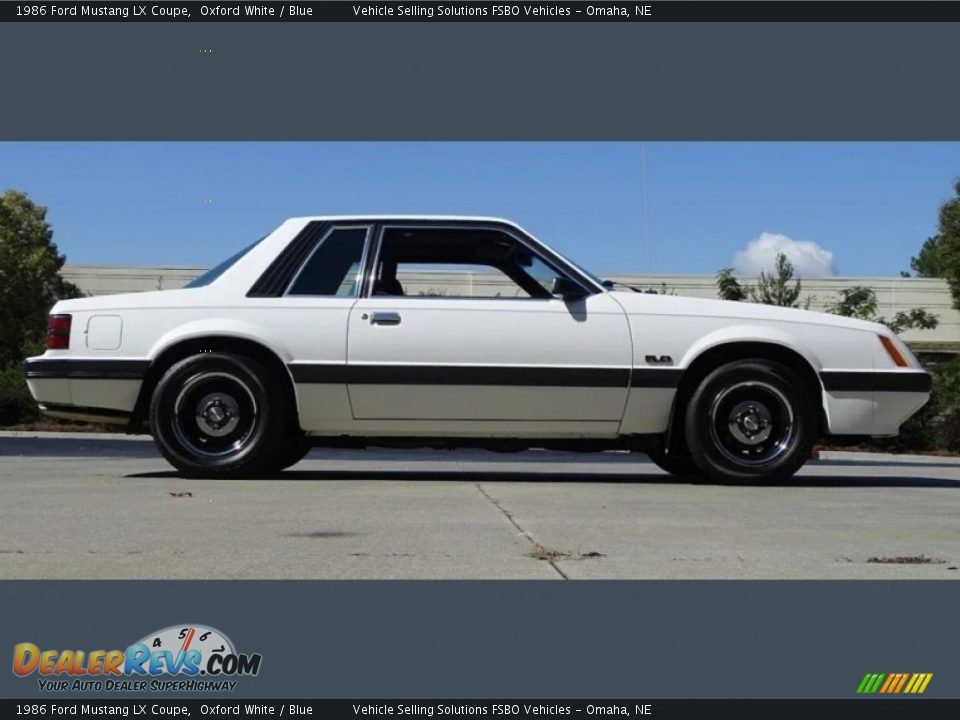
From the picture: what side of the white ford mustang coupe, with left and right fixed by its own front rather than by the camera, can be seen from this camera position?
right

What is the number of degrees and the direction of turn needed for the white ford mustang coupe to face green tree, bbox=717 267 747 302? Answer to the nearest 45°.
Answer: approximately 90° to its left

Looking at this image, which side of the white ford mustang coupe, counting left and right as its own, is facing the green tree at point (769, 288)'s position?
left

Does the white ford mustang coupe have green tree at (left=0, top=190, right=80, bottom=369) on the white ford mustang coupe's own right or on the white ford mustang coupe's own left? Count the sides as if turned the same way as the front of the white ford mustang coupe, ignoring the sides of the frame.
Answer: on the white ford mustang coupe's own left

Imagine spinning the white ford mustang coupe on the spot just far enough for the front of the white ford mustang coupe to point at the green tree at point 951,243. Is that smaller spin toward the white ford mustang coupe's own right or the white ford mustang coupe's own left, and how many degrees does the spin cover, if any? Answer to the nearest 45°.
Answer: approximately 45° to the white ford mustang coupe's own left

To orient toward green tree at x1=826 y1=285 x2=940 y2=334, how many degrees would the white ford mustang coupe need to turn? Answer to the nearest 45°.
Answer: approximately 45° to its left
